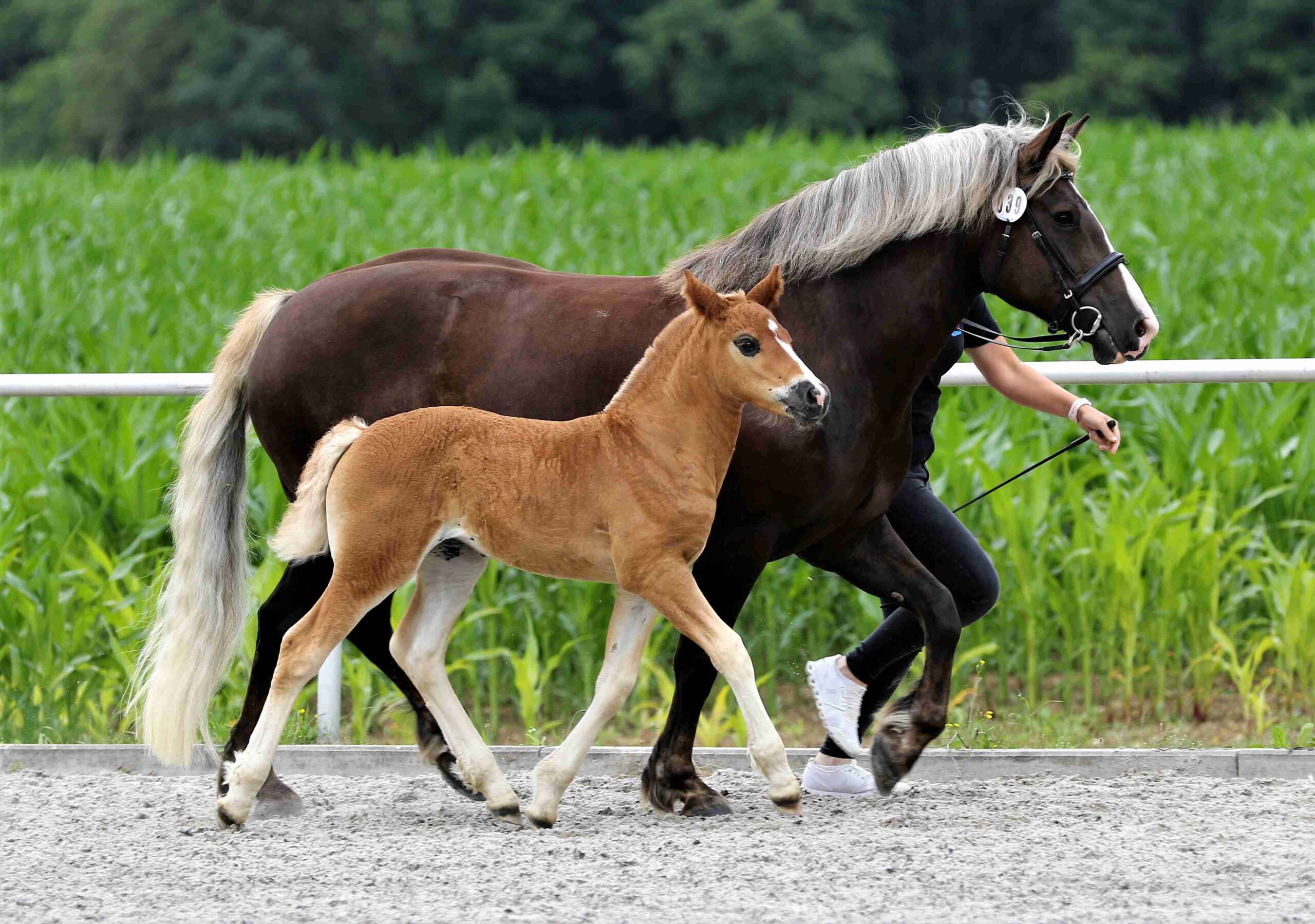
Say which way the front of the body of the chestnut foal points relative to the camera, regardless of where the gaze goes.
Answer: to the viewer's right

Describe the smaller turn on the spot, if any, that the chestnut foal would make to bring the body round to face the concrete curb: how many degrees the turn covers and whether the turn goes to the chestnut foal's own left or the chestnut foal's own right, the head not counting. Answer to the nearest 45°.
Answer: approximately 90° to the chestnut foal's own left

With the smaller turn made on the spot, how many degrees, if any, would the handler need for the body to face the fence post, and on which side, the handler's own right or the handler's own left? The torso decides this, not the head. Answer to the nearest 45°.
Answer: approximately 180°

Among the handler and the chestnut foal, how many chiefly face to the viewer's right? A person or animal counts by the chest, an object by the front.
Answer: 2

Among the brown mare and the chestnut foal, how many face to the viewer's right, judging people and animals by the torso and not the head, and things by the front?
2

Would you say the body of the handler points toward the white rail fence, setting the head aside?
no

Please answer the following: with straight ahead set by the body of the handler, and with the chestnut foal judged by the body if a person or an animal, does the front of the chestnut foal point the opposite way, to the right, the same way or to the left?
the same way

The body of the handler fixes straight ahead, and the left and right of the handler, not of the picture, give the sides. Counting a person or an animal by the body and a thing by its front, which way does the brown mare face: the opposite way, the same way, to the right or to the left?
the same way

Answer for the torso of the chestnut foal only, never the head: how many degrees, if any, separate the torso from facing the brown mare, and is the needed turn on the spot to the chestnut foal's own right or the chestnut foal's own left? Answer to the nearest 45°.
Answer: approximately 45° to the chestnut foal's own left

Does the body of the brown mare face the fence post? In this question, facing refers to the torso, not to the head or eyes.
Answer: no

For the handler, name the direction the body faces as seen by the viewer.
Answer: to the viewer's right

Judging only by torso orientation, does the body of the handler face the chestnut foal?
no

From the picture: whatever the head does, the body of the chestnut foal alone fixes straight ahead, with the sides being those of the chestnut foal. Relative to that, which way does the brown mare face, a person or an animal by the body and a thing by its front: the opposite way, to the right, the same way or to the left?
the same way

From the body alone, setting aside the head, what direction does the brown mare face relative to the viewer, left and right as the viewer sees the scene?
facing to the right of the viewer

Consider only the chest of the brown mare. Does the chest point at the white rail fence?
no
